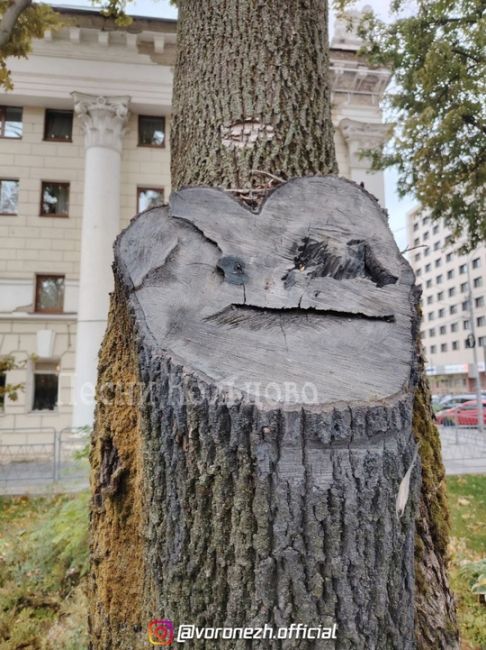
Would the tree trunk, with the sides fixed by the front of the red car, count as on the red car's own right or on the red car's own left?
on the red car's own left

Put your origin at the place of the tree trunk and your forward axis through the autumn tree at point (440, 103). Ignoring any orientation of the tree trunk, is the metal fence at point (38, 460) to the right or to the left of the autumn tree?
left

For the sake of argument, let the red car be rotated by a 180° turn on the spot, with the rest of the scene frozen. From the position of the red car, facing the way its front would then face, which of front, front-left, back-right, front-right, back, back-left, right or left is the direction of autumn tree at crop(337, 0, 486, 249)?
right

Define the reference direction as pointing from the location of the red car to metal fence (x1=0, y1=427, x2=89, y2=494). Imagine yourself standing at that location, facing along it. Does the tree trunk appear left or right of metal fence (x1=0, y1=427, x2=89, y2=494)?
left

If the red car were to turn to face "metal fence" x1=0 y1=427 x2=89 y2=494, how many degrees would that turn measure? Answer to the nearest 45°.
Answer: approximately 45° to its left

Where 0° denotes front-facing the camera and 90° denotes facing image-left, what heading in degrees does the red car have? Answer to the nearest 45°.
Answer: approximately 90°

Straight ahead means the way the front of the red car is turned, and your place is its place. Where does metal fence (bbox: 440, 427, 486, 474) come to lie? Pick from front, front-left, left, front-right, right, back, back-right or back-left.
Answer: left
